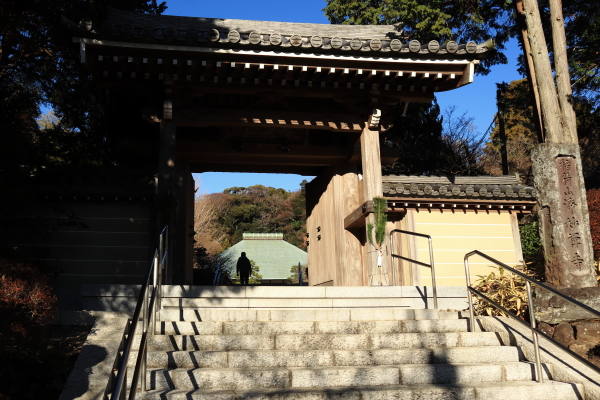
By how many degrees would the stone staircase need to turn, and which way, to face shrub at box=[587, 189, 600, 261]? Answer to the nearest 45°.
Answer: approximately 135° to its left

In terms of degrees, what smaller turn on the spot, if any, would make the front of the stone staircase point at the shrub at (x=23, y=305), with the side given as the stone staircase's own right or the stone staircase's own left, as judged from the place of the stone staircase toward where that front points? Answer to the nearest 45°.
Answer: approximately 90° to the stone staircase's own right

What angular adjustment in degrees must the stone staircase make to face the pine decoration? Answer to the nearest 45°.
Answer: approximately 180°

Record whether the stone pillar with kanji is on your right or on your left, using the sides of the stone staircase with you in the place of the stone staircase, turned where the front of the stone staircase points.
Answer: on your left

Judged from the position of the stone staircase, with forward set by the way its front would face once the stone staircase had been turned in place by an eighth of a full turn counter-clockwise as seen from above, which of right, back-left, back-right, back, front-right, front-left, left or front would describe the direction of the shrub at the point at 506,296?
left

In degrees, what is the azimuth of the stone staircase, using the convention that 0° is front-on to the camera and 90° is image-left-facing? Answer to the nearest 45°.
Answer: approximately 0°
